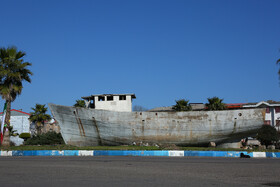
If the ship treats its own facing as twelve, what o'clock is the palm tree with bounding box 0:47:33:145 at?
The palm tree is roughly at 12 o'clock from the ship.

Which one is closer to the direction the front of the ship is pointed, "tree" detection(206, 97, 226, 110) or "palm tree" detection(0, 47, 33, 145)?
the palm tree

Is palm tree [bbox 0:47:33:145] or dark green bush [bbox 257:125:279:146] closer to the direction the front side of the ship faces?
the palm tree

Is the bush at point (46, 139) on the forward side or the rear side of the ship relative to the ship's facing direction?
on the forward side

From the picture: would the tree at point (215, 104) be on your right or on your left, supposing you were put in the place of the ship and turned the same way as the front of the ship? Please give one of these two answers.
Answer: on your right

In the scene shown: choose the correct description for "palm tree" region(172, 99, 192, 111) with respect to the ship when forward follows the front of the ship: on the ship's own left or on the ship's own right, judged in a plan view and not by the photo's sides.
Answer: on the ship's own right

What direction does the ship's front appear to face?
to the viewer's left

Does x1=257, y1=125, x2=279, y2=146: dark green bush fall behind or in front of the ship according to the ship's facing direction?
behind

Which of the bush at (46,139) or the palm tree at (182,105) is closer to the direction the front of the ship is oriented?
the bush
